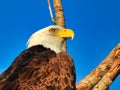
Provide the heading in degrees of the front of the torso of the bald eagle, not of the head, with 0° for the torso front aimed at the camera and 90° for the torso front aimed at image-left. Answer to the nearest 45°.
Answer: approximately 270°
